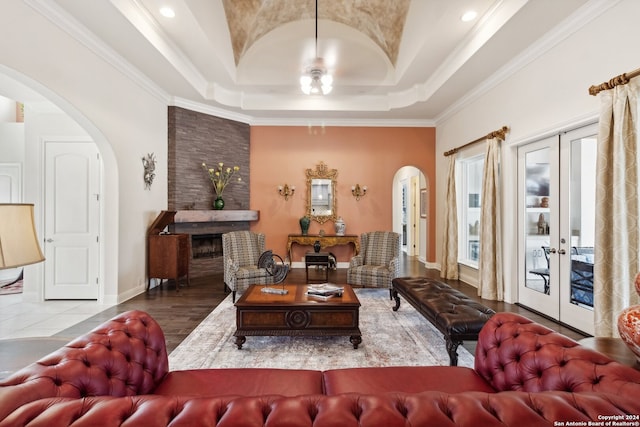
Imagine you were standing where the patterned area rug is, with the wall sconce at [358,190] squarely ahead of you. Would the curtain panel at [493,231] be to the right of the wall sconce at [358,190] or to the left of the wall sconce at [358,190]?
right

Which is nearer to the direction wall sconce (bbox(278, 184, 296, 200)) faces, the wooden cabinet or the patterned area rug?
the patterned area rug

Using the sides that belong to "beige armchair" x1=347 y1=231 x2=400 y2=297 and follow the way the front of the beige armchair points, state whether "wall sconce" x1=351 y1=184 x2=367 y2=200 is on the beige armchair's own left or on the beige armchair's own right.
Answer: on the beige armchair's own right

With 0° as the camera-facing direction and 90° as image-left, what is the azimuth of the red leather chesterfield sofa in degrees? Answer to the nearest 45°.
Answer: approximately 180°

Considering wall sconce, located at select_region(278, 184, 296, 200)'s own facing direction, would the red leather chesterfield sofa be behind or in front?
in front

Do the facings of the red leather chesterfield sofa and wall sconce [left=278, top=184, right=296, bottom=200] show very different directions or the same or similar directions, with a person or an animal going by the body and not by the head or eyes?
very different directions

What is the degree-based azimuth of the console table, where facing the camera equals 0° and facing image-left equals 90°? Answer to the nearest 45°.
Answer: approximately 0°

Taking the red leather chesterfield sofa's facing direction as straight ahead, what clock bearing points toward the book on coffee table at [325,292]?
The book on coffee table is roughly at 12 o'clock from the red leather chesterfield sofa.

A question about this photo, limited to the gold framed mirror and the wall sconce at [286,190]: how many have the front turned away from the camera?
0

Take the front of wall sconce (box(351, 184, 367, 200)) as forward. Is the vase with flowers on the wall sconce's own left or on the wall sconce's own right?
on the wall sconce's own right

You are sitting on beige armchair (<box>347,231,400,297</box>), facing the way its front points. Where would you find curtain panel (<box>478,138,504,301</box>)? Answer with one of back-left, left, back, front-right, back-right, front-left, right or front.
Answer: back-left

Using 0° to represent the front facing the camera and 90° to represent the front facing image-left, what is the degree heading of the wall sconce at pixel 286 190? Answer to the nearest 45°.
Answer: approximately 0°

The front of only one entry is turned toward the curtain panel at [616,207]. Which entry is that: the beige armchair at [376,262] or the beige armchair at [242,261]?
the beige armchair at [242,261]
